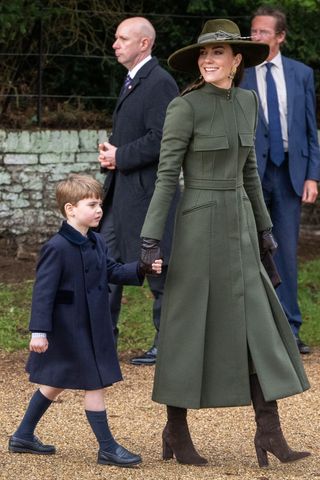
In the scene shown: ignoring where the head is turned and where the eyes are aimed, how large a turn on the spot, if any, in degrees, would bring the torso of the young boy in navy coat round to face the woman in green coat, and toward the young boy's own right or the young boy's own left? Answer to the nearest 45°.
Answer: approximately 45° to the young boy's own left

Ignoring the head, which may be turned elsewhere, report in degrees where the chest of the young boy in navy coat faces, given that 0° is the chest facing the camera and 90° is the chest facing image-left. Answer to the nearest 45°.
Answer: approximately 315°

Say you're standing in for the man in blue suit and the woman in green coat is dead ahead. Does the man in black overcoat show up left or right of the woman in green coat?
right

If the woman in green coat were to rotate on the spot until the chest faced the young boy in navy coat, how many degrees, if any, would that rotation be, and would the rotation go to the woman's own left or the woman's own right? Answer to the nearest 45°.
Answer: approximately 135° to the woman's own right

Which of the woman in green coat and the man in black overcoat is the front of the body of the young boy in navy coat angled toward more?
the woman in green coat

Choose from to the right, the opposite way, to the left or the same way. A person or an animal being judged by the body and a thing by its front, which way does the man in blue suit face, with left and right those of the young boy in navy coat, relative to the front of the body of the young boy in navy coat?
to the right

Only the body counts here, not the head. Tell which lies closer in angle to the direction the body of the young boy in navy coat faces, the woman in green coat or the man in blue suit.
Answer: the woman in green coat

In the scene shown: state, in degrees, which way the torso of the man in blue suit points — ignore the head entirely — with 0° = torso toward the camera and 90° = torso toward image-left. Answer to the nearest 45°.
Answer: approximately 45°
